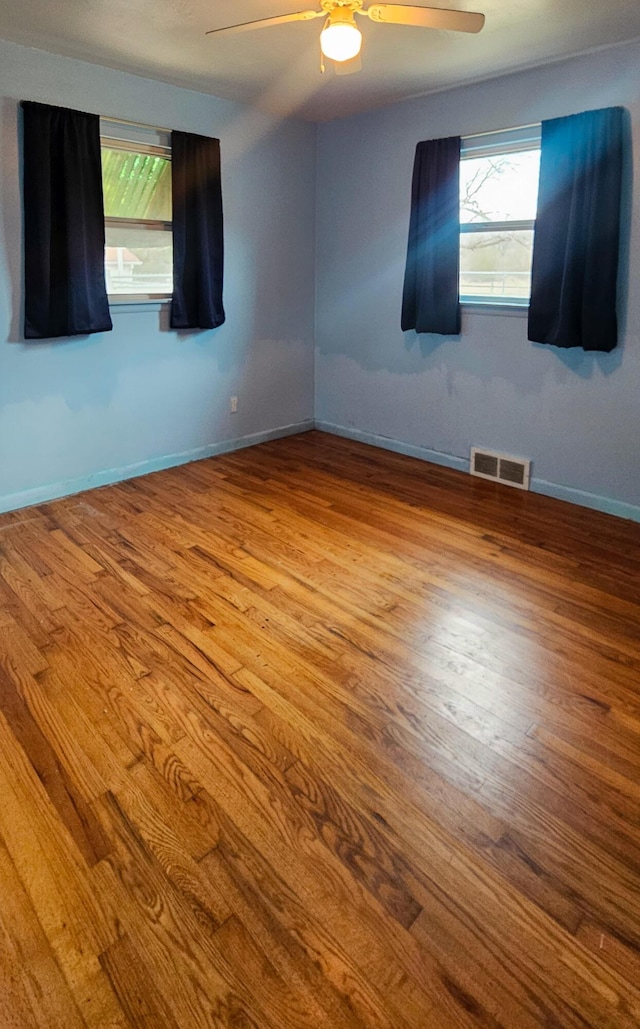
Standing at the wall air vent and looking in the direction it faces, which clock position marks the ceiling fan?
The ceiling fan is roughly at 11 o'clock from the wall air vent.

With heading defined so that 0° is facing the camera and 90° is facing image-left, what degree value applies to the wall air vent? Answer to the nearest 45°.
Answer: approximately 45°

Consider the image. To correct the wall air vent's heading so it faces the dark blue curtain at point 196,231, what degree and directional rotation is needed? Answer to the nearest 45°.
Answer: approximately 45° to its right

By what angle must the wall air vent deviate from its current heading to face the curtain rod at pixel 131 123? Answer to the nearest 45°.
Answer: approximately 45° to its right
